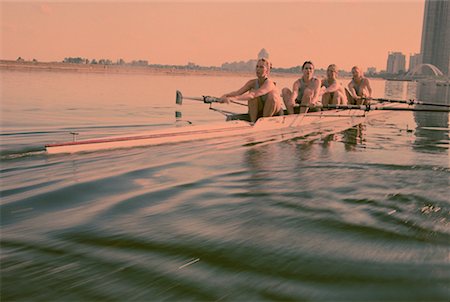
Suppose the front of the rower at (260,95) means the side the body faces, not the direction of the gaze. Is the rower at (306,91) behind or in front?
behind

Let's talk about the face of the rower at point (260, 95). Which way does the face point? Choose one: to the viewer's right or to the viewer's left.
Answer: to the viewer's left

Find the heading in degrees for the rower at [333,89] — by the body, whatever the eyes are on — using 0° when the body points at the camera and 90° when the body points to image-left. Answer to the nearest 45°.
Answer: approximately 45°
